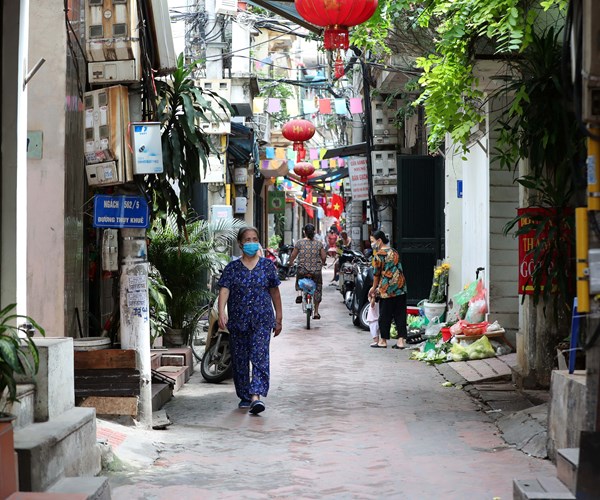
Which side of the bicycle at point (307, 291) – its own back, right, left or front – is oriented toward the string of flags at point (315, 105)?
front

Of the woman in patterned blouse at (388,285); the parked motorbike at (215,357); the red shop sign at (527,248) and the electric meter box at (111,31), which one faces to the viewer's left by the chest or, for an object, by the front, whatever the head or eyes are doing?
the woman in patterned blouse

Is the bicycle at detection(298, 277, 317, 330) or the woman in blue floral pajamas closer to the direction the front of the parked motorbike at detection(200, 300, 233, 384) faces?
the woman in blue floral pajamas

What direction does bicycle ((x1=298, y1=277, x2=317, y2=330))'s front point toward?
away from the camera

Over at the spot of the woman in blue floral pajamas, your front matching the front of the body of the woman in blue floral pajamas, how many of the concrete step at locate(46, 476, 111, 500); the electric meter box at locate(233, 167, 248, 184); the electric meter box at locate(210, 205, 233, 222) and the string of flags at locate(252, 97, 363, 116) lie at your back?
3

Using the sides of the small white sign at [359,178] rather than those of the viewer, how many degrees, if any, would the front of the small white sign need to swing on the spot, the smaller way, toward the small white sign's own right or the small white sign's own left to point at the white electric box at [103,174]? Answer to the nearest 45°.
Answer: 0° — it already faces it

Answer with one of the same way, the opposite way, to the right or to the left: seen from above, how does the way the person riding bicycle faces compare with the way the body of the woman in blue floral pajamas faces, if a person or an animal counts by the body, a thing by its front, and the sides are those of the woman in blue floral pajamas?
the opposite way

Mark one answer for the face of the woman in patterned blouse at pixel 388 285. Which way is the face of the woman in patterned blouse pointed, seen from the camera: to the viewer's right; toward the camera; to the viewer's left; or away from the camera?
to the viewer's left

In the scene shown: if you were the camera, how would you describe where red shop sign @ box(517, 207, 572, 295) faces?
facing the viewer

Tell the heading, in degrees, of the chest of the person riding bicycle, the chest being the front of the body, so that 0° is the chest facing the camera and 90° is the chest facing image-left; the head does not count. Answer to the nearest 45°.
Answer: approximately 180°
